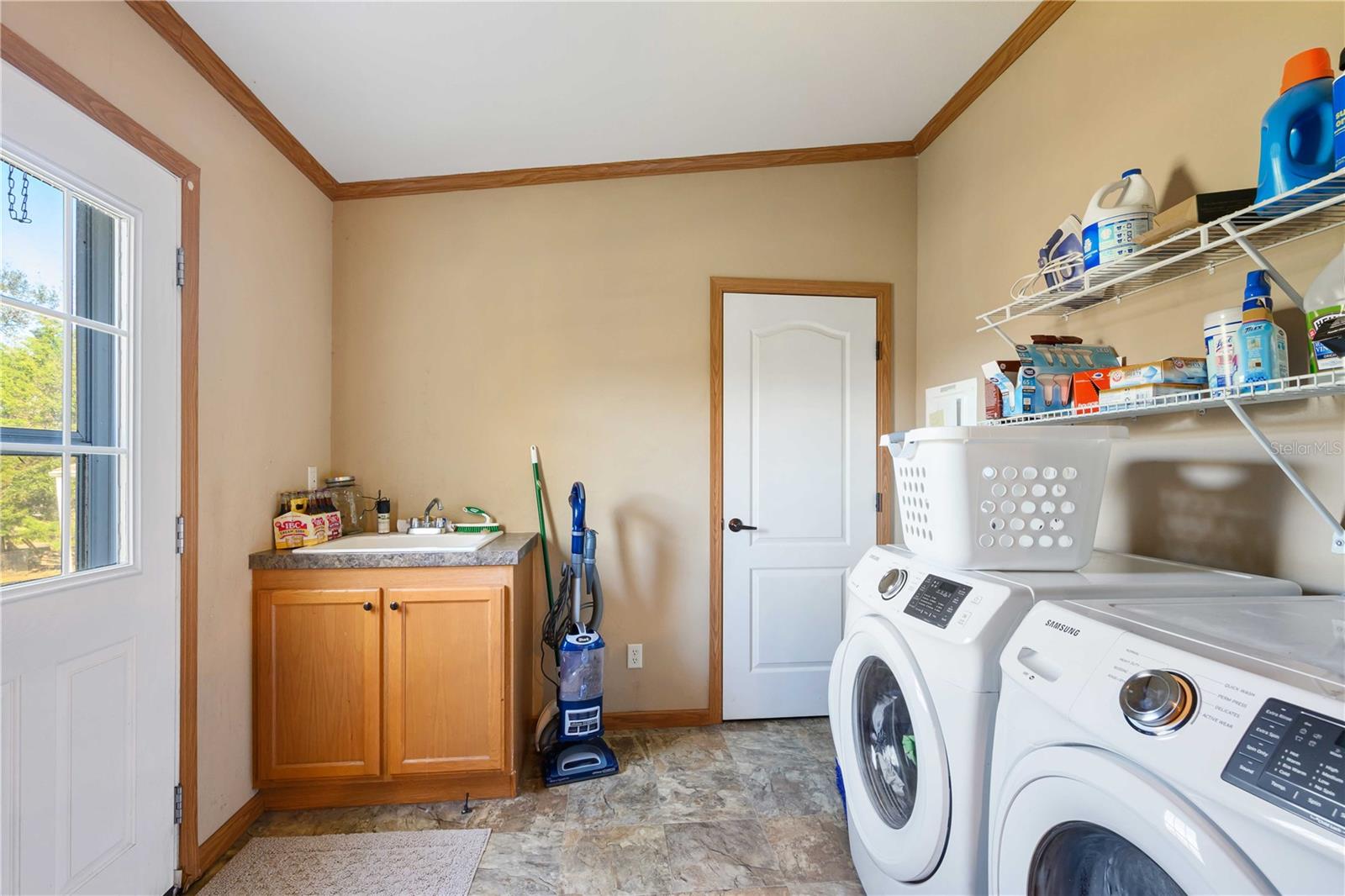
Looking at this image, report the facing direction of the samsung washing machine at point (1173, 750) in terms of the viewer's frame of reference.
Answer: facing the viewer and to the left of the viewer

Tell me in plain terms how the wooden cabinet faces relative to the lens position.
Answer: facing the viewer

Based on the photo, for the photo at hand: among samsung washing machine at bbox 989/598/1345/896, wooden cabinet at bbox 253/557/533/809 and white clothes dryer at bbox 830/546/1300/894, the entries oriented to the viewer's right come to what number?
0

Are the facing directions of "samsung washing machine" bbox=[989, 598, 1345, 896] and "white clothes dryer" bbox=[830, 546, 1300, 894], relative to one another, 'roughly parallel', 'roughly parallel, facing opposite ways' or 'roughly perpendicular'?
roughly parallel

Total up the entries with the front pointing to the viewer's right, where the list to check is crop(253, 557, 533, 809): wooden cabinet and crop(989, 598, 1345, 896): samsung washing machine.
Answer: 0

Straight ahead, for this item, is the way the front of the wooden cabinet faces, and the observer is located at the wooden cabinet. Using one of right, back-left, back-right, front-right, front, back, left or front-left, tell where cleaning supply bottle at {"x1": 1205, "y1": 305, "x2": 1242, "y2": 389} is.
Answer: front-left

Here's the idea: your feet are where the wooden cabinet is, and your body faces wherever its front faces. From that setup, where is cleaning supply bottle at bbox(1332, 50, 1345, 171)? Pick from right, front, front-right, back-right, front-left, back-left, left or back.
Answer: front-left

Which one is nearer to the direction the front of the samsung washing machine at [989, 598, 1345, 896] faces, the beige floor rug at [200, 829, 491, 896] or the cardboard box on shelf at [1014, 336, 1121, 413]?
the beige floor rug

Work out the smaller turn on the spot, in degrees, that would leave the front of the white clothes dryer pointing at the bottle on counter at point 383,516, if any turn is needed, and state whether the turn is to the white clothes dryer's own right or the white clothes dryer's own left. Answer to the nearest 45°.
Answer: approximately 45° to the white clothes dryer's own right

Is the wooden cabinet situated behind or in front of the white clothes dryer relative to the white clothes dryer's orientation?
in front

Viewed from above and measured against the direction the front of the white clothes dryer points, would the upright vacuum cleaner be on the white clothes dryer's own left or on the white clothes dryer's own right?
on the white clothes dryer's own right
